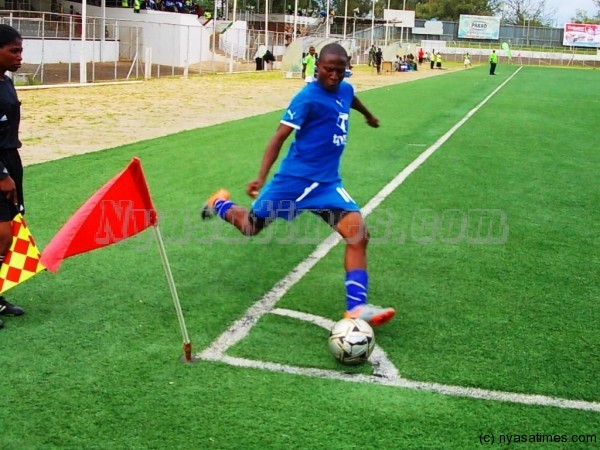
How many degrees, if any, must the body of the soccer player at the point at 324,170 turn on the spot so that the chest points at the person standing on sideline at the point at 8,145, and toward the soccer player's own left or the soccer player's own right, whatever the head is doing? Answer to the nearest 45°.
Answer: approximately 135° to the soccer player's own right

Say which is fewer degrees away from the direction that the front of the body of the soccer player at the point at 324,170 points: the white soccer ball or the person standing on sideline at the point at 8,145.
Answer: the white soccer ball

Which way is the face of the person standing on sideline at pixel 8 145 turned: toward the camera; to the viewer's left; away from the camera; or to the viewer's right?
to the viewer's right

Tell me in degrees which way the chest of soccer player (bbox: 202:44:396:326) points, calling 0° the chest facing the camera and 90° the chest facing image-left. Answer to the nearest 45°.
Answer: approximately 315°

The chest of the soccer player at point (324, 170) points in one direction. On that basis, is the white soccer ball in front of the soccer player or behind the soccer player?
in front
